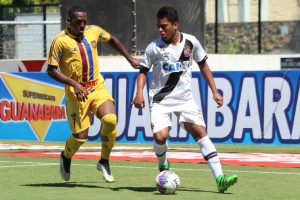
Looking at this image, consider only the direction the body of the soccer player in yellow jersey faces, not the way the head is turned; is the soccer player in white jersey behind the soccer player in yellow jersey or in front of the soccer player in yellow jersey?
in front

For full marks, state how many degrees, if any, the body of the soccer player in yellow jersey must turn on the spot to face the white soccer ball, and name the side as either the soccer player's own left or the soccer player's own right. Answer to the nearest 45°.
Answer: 0° — they already face it

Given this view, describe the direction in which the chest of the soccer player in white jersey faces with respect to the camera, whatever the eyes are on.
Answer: toward the camera

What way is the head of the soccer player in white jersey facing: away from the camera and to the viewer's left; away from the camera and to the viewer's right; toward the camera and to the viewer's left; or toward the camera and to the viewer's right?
toward the camera and to the viewer's left

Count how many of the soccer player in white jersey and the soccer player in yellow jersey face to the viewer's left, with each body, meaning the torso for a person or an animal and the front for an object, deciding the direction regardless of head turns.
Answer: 0

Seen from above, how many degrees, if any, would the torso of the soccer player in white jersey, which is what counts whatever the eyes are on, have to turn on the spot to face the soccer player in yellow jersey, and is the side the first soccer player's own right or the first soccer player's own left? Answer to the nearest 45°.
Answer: approximately 135° to the first soccer player's own right

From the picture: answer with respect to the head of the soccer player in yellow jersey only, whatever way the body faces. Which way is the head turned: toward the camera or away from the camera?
toward the camera

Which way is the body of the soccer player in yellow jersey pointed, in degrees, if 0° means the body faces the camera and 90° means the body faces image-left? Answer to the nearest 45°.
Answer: approximately 315°
